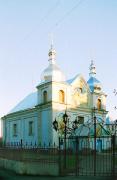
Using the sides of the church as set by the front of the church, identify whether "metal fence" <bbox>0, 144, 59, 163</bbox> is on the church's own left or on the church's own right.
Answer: on the church's own right

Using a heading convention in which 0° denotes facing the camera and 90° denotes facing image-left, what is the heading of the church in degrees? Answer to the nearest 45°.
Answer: approximately 315°

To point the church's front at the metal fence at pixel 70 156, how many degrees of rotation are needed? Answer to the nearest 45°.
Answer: approximately 45° to its right
